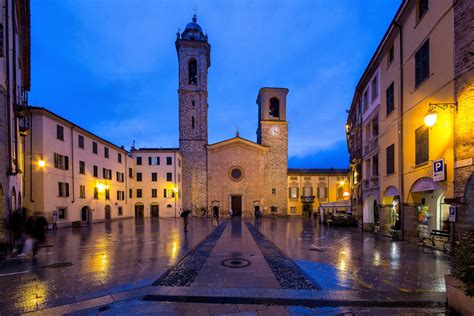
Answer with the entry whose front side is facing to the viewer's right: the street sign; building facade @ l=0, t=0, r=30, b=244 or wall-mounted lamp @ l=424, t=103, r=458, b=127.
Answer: the building facade

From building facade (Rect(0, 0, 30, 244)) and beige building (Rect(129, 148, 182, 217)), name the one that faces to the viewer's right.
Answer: the building facade

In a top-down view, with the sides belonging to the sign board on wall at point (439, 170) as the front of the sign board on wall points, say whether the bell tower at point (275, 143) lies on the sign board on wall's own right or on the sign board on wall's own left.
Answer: on the sign board on wall's own right

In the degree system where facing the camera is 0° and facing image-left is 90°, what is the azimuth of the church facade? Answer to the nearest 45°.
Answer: approximately 0°

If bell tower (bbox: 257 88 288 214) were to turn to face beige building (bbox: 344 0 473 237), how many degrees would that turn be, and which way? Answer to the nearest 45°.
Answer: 0° — it already faces it

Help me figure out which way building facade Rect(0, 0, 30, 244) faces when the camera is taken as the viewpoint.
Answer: facing to the right of the viewer

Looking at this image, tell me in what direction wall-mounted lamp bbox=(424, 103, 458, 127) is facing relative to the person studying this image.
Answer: facing to the left of the viewer
